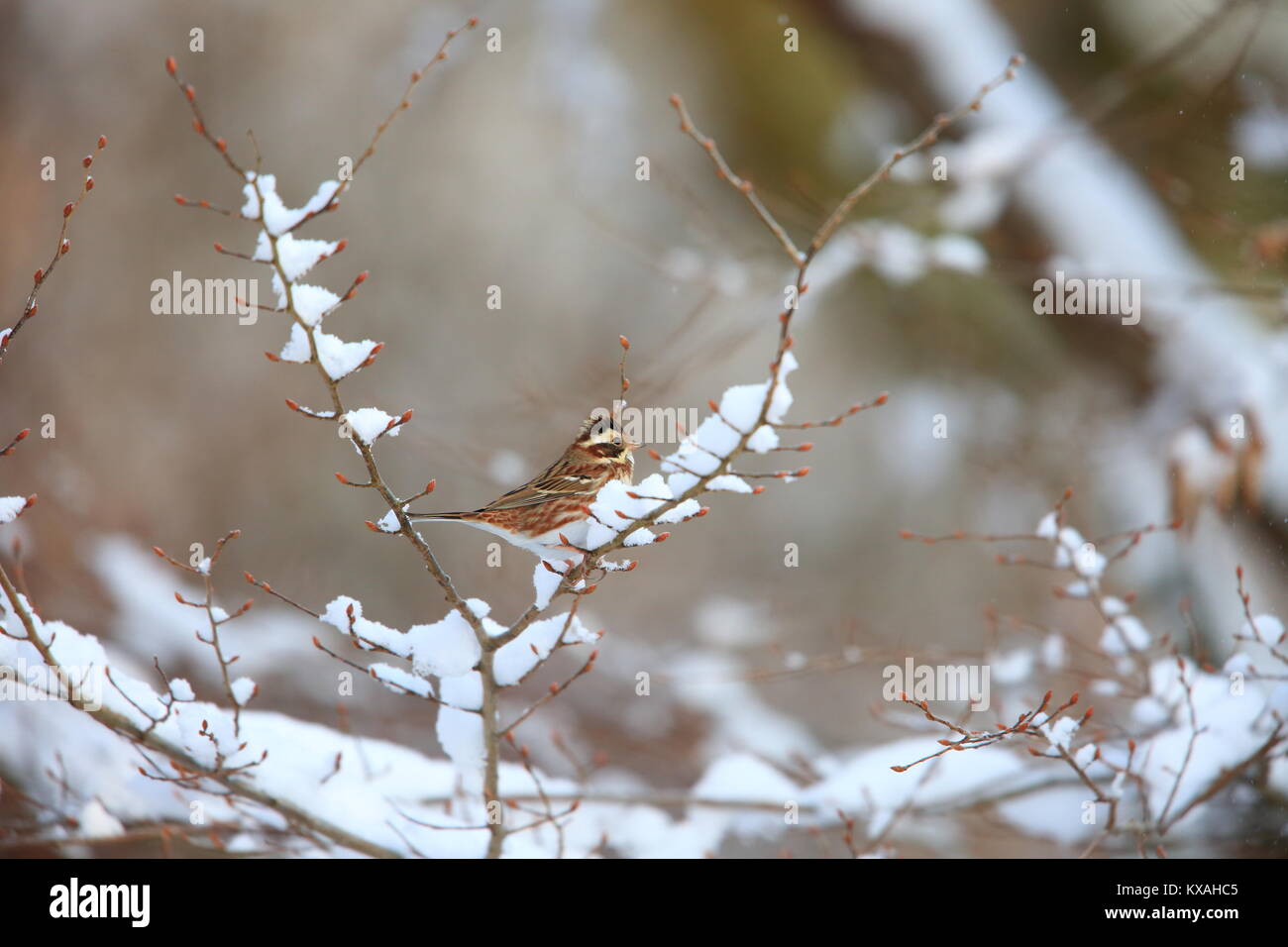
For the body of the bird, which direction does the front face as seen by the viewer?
to the viewer's right
